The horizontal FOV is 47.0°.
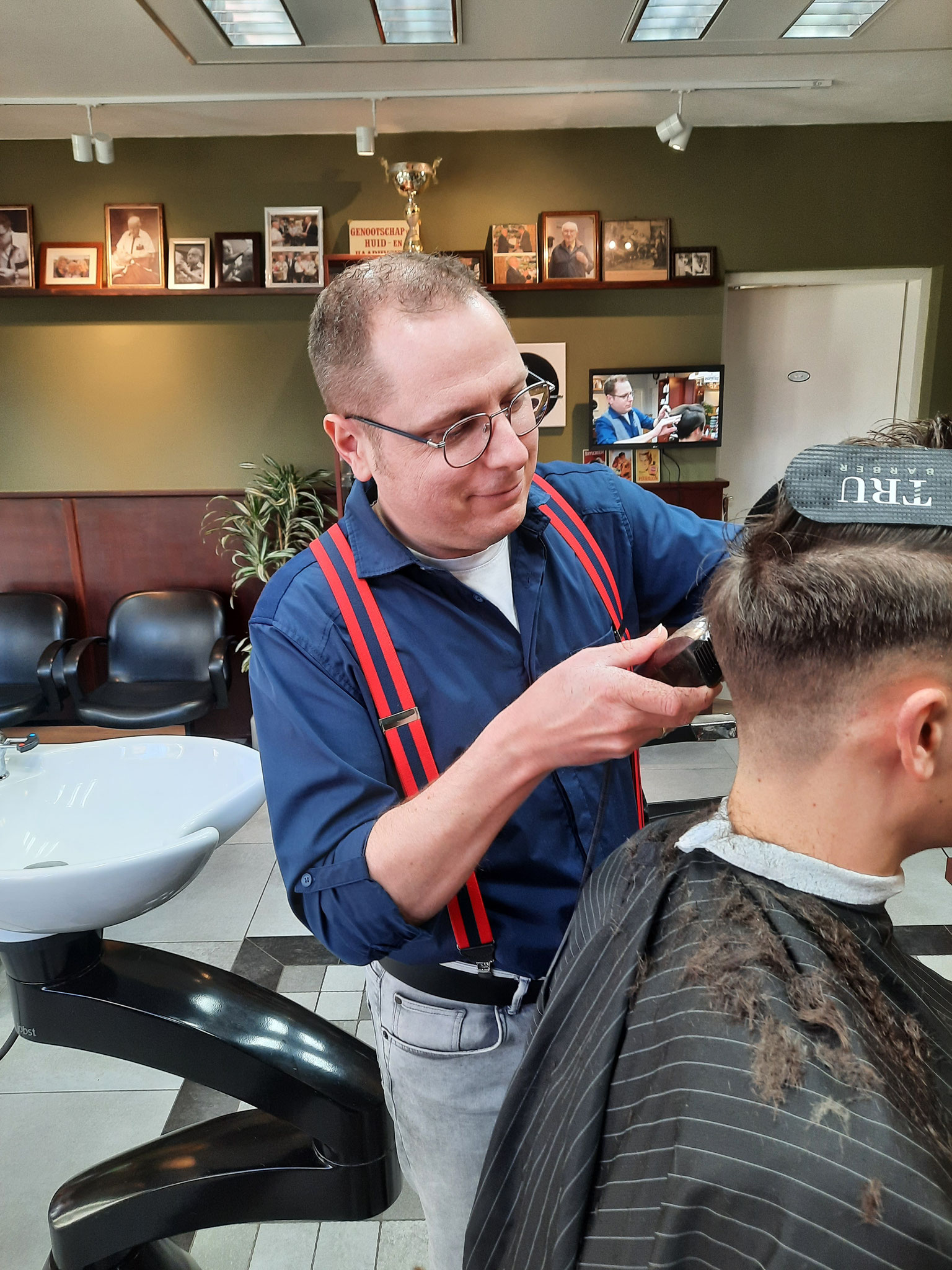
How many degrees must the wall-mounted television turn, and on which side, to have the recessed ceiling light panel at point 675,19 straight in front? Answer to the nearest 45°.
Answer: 0° — it already faces it

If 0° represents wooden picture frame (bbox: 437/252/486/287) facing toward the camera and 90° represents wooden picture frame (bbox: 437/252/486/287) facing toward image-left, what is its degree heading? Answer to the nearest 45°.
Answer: approximately 0°

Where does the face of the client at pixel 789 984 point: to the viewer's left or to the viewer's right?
to the viewer's right

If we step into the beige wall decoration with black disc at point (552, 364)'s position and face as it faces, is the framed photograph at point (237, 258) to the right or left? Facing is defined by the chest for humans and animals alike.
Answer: on its right

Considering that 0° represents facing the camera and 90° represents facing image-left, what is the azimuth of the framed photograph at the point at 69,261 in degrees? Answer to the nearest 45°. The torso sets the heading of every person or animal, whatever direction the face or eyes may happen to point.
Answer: approximately 0°
